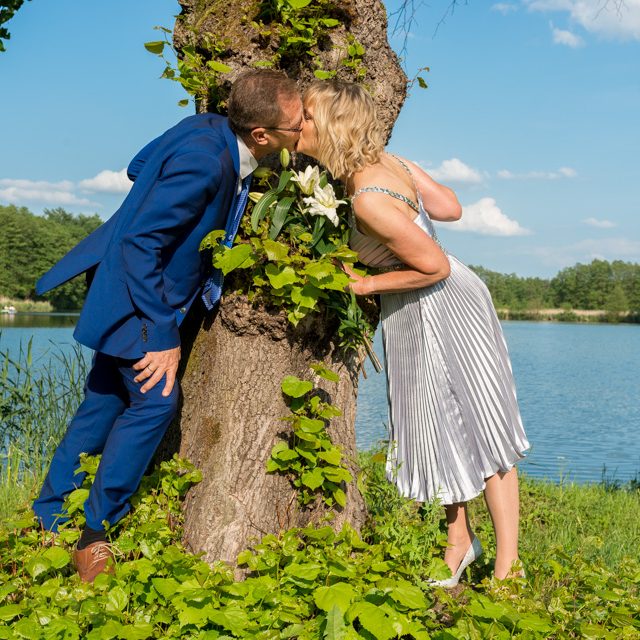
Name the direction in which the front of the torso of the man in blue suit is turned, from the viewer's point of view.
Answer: to the viewer's right

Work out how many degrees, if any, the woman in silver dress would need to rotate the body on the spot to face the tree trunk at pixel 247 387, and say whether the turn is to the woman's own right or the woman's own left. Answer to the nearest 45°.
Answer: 0° — they already face it

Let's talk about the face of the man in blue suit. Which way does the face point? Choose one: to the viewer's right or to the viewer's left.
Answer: to the viewer's right

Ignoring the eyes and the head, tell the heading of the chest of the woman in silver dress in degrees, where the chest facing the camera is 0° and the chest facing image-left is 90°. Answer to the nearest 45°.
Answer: approximately 90°

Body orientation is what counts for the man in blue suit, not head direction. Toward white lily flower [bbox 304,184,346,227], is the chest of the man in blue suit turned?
yes
